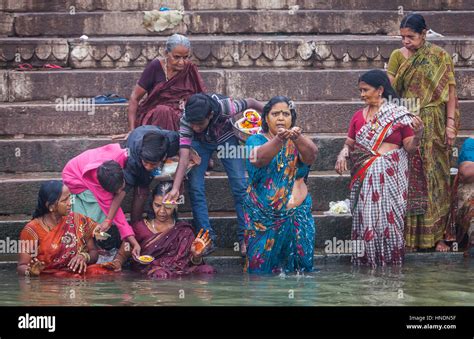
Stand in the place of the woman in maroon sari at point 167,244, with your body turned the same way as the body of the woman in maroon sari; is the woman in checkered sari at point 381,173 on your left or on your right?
on your left

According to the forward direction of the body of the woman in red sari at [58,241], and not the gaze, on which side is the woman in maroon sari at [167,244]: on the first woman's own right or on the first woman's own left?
on the first woman's own left

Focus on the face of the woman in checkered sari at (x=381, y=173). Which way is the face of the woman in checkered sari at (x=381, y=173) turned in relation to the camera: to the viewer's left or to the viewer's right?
to the viewer's left

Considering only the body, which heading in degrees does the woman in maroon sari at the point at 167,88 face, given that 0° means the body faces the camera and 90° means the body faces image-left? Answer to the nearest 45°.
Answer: approximately 0°

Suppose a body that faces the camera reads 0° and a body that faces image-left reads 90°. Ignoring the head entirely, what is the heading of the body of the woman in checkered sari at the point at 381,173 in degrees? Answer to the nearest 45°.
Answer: approximately 45°

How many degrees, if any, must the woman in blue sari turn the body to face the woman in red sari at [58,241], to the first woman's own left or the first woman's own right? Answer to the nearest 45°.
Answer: approximately 90° to the first woman's own right

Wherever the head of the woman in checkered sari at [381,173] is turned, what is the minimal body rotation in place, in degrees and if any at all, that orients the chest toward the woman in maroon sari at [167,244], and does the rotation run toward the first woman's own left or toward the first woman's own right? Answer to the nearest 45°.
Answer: approximately 45° to the first woman's own right
